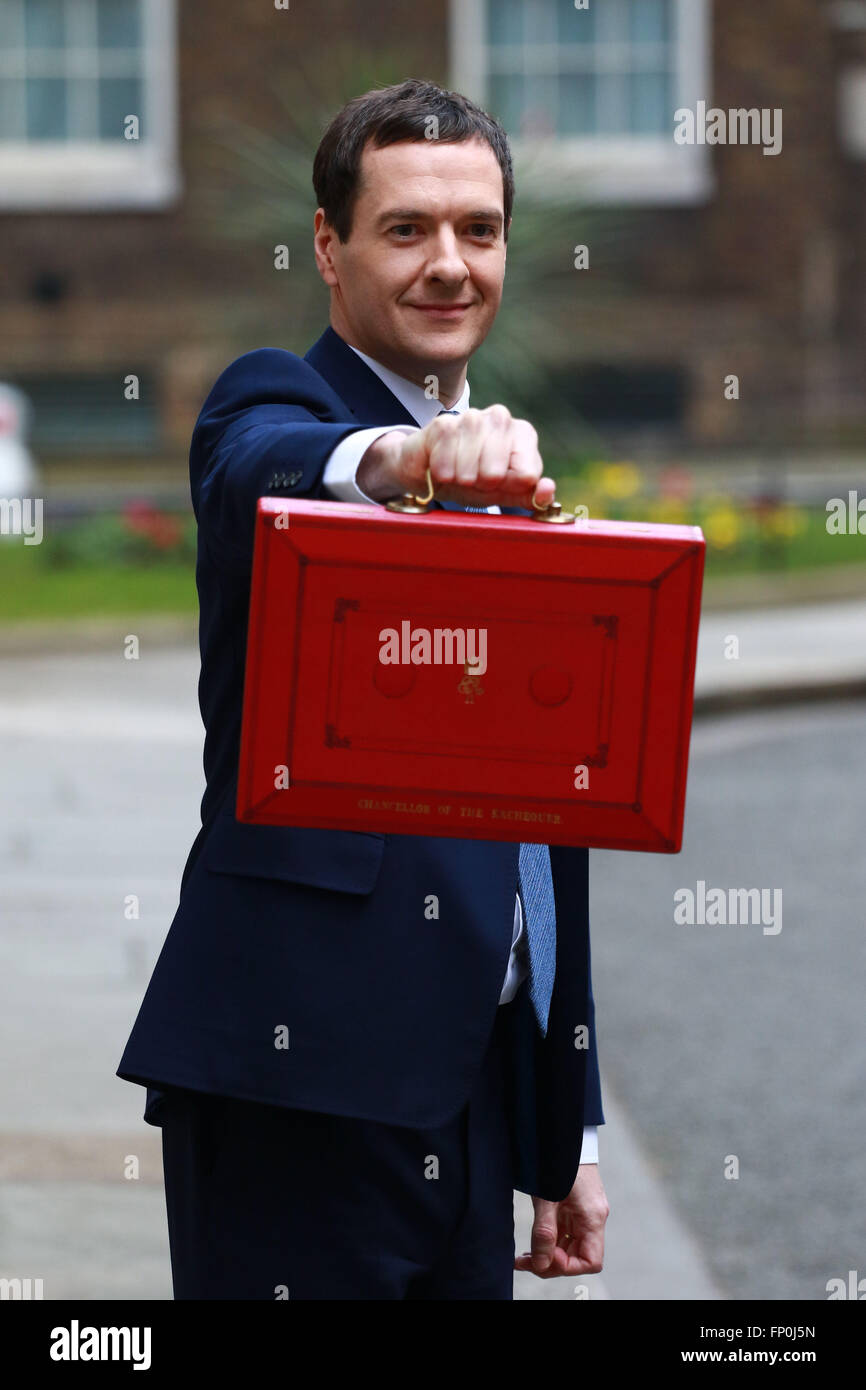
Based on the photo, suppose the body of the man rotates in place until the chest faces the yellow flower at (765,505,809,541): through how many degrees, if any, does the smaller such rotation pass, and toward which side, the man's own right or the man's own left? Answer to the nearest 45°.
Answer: approximately 135° to the man's own left

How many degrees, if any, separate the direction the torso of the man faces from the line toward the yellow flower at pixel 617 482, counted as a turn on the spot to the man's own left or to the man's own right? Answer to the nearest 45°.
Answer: approximately 135° to the man's own left

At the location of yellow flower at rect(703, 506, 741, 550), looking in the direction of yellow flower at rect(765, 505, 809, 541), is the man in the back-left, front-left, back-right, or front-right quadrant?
back-right

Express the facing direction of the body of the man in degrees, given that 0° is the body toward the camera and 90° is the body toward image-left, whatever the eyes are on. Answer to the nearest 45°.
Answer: approximately 315°

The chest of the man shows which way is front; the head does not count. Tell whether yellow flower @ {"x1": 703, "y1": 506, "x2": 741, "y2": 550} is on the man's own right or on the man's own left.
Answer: on the man's own left
